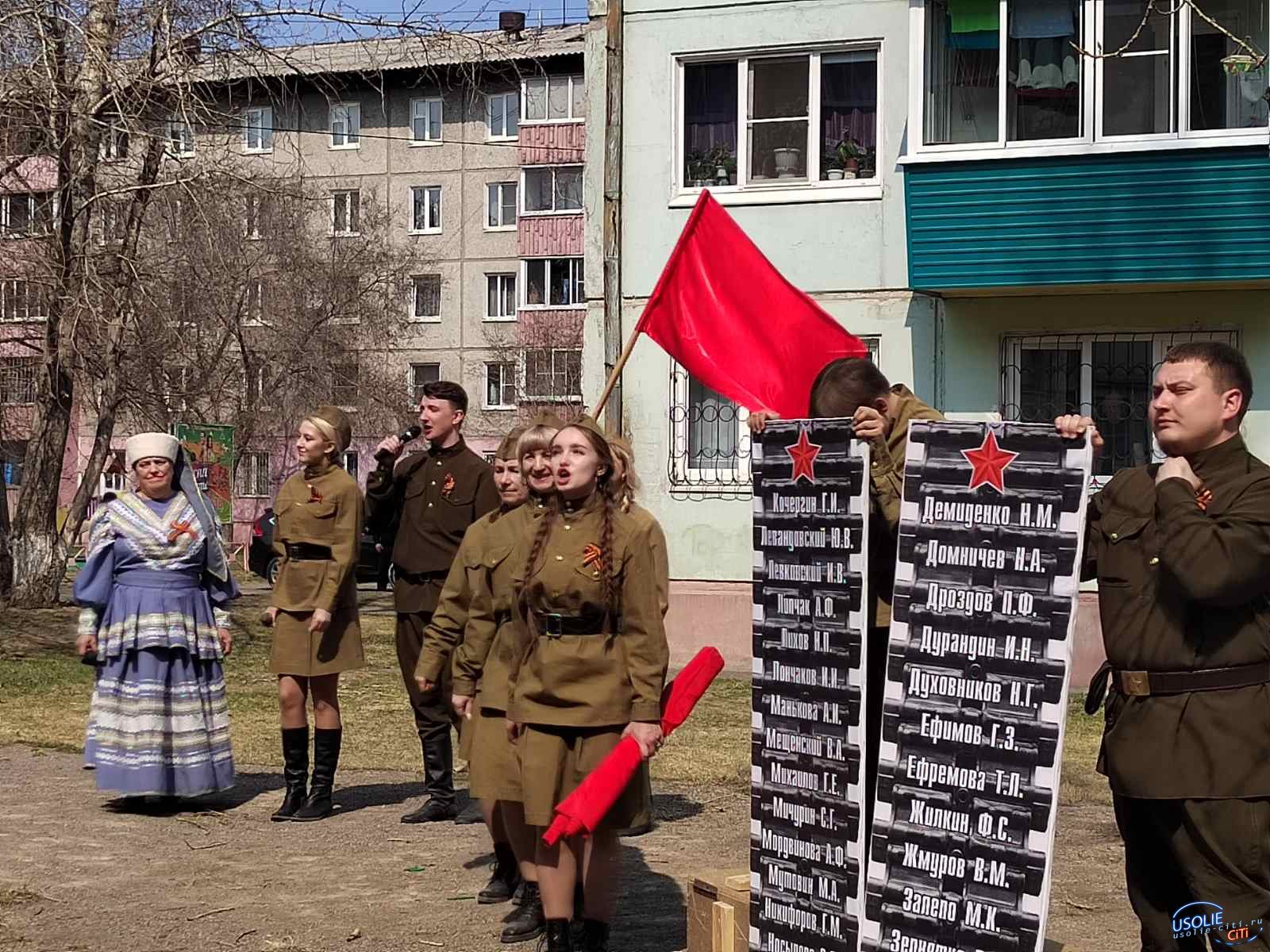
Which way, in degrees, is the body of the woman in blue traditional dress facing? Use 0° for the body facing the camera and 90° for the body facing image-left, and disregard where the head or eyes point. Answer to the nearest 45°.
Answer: approximately 0°

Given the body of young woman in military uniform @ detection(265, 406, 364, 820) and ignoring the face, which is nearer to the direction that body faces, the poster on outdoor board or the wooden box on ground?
the wooden box on ground

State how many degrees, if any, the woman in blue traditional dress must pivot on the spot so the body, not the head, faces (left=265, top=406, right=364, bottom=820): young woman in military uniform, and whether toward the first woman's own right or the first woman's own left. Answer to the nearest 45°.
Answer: approximately 45° to the first woman's own left

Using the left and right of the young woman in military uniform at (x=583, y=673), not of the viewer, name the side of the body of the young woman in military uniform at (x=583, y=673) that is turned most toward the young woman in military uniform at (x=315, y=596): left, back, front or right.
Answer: right

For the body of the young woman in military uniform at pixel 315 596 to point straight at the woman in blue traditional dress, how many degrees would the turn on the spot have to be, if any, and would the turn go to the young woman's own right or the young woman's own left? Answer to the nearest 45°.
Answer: approximately 45° to the young woman's own right

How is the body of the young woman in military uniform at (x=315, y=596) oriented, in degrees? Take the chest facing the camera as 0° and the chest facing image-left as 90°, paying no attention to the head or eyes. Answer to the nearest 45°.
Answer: approximately 45°

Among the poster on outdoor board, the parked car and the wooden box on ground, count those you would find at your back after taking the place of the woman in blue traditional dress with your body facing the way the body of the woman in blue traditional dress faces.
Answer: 2

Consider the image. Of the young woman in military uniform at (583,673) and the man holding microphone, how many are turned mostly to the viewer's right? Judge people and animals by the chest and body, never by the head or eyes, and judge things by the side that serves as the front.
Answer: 0

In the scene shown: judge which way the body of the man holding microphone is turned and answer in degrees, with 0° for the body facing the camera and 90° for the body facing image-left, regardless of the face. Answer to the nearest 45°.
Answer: approximately 45°

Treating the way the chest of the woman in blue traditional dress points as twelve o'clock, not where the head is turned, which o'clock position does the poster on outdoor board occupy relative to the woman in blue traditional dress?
The poster on outdoor board is roughly at 6 o'clock from the woman in blue traditional dress.

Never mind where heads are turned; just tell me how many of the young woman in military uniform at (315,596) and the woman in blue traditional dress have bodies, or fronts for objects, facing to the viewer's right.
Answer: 0
